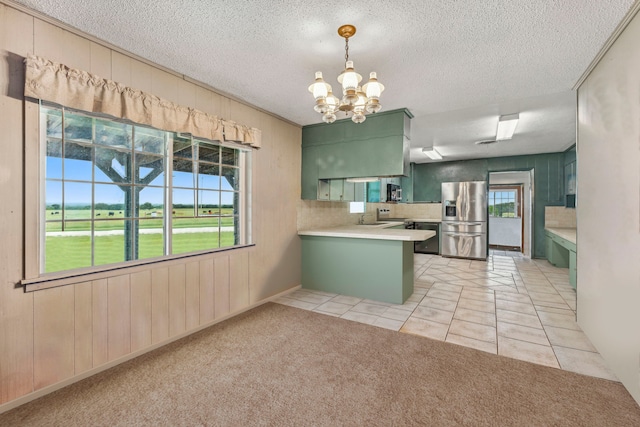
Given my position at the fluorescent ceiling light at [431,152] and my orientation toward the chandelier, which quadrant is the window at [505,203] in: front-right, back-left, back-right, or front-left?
back-left

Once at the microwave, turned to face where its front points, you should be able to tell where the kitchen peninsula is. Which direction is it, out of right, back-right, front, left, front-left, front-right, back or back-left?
front

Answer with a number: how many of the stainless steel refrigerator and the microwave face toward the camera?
2

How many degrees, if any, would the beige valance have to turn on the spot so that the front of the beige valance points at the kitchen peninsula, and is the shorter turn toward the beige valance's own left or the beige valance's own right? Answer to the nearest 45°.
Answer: approximately 45° to the beige valance's own left

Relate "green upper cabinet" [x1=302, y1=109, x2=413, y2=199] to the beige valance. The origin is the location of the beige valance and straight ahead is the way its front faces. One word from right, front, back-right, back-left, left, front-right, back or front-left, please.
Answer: front-left

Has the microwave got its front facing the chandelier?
yes

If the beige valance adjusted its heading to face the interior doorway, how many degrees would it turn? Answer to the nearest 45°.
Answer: approximately 45° to its left

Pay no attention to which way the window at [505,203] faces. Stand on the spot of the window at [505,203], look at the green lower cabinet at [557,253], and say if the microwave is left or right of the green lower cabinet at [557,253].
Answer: right

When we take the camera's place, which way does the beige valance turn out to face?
facing the viewer and to the right of the viewer

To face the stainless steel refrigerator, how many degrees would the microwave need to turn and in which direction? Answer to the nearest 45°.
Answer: approximately 90° to its left

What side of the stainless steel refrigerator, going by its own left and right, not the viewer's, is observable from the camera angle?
front

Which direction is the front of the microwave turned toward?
toward the camera

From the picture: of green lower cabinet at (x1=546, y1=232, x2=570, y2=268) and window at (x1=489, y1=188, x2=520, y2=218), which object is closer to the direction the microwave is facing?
the green lower cabinet

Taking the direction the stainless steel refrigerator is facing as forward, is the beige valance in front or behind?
in front

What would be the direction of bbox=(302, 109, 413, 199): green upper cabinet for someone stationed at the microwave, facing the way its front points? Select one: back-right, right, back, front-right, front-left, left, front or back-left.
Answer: front
